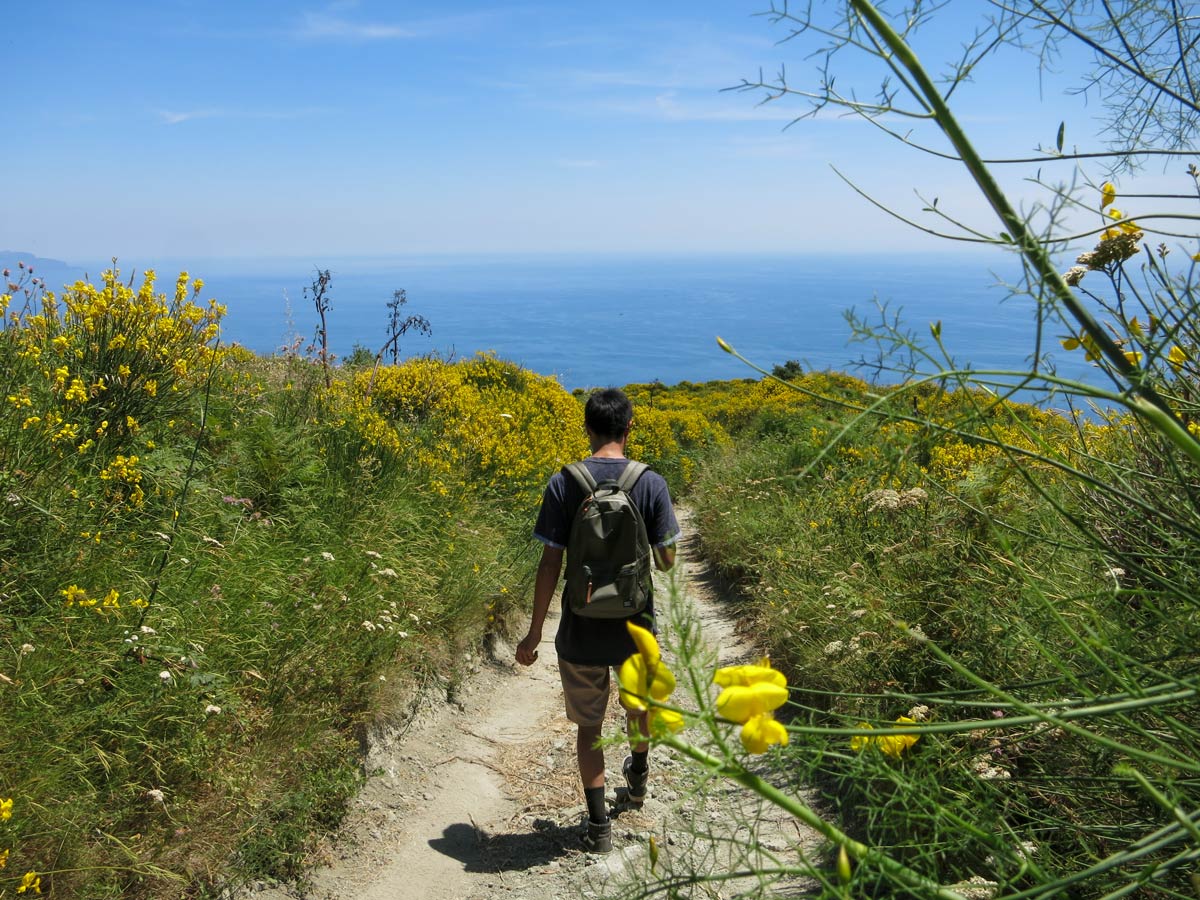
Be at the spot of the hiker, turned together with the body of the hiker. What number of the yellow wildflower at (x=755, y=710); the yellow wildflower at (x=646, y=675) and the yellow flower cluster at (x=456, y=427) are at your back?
2

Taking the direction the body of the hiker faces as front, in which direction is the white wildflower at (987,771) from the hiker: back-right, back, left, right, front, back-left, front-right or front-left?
back-right

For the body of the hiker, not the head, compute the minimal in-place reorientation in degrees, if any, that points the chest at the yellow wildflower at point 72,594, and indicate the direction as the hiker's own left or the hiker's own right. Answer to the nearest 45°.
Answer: approximately 135° to the hiker's own left

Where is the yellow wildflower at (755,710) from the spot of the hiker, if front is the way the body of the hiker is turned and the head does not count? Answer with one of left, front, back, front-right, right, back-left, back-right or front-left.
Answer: back

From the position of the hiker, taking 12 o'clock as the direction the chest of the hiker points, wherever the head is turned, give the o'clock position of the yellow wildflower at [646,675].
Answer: The yellow wildflower is roughly at 6 o'clock from the hiker.

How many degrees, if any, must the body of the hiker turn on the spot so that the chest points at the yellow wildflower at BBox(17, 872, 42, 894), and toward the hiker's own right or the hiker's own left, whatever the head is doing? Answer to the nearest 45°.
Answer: approximately 135° to the hiker's own left

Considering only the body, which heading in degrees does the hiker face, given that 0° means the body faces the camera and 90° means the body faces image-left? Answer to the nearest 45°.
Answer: approximately 180°

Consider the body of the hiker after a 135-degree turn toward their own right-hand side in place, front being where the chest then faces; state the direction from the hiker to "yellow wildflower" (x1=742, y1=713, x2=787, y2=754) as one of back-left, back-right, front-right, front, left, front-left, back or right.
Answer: front-right
